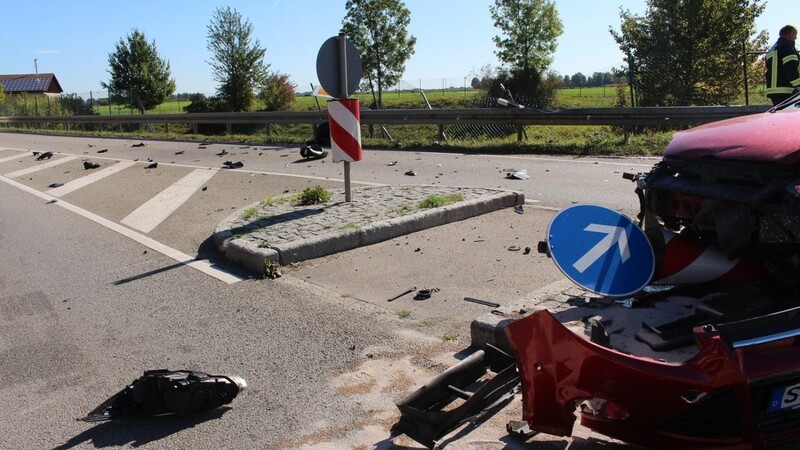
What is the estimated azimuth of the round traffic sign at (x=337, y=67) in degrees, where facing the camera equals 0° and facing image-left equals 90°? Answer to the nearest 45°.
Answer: approximately 135°

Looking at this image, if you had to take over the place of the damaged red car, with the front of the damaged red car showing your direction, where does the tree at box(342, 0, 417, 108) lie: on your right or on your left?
on your right

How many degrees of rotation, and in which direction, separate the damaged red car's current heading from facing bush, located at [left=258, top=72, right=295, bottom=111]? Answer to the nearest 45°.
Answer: approximately 90° to its right

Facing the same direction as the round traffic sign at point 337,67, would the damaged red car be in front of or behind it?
behind

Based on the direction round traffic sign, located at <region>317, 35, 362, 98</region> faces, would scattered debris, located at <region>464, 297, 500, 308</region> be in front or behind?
behind

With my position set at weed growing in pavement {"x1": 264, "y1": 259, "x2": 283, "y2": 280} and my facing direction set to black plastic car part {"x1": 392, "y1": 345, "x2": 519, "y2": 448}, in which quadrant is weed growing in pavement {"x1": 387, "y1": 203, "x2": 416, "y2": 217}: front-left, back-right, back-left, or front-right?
back-left

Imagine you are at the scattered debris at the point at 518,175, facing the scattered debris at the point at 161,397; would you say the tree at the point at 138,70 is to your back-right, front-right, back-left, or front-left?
back-right

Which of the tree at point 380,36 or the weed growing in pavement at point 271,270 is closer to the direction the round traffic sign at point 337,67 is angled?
the tree
